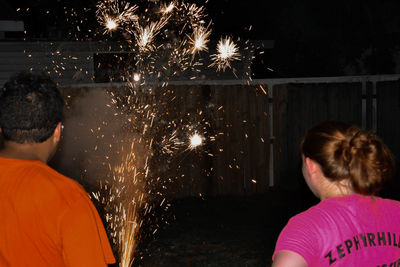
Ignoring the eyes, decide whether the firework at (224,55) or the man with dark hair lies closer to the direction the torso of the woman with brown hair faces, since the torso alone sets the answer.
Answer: the firework

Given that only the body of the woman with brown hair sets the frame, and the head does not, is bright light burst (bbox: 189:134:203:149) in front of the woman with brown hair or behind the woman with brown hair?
in front

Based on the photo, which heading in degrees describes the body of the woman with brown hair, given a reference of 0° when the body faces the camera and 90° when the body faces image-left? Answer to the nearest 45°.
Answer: approximately 135°

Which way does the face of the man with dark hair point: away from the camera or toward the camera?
away from the camera

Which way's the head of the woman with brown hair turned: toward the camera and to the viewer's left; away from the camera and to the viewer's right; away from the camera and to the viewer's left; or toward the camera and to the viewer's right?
away from the camera and to the viewer's left

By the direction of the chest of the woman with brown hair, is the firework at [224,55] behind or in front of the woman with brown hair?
in front

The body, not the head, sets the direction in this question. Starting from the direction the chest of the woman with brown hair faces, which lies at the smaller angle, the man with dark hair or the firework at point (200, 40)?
the firework

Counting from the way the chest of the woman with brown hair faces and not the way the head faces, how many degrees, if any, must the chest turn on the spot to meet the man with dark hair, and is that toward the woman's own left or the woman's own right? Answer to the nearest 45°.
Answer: approximately 45° to the woman's own left
